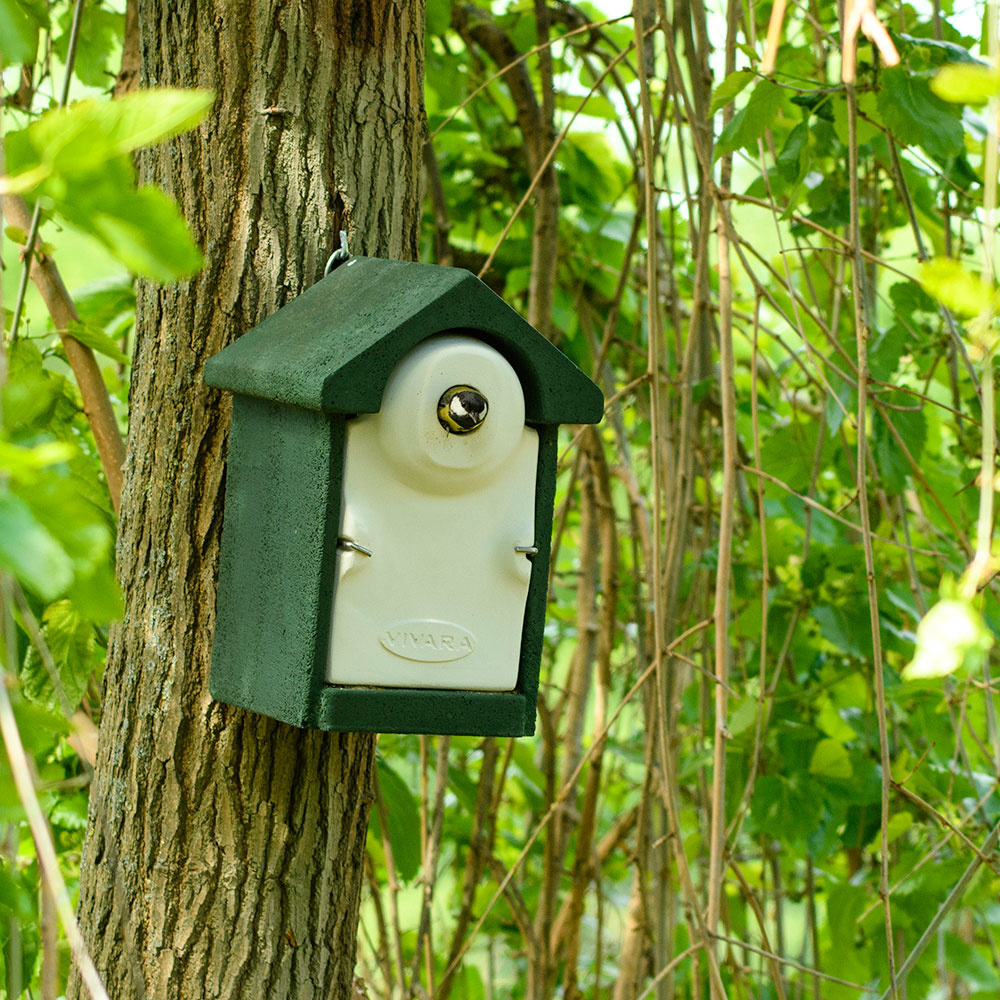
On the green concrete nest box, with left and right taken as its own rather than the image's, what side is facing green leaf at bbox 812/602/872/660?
left

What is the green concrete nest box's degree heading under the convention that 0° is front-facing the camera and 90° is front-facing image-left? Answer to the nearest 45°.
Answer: approximately 315°

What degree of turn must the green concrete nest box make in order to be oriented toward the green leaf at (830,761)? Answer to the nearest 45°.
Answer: approximately 90° to its left
